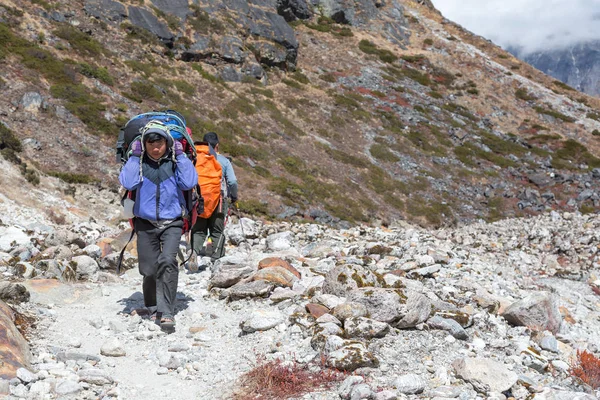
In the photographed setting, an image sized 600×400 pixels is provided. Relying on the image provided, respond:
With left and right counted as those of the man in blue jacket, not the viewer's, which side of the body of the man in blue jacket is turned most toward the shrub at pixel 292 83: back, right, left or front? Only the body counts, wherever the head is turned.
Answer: back

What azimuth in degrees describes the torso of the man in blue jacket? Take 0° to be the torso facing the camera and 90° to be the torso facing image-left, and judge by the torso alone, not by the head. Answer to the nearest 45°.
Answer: approximately 0°

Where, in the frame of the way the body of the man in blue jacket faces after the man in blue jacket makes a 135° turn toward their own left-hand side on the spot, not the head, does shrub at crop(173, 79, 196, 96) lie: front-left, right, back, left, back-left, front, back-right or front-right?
front-left

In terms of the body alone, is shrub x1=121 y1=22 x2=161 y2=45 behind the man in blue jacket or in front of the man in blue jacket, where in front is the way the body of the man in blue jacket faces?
behind

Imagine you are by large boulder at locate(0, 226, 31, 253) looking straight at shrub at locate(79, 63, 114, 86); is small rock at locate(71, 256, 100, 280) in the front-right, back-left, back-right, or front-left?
back-right

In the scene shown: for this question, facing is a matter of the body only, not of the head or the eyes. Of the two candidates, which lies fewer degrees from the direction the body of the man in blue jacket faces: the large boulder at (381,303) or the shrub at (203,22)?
the large boulder

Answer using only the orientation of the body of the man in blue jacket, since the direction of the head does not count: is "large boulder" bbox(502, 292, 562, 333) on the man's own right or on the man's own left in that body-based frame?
on the man's own left

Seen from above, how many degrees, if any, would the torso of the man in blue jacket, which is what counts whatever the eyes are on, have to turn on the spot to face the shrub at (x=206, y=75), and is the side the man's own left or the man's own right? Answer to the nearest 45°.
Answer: approximately 180°

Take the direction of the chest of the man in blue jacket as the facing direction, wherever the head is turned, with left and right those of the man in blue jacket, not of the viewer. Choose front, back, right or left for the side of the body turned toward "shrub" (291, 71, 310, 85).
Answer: back

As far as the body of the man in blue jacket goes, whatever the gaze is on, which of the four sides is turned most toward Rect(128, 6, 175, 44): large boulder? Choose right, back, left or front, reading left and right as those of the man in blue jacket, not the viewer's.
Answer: back
